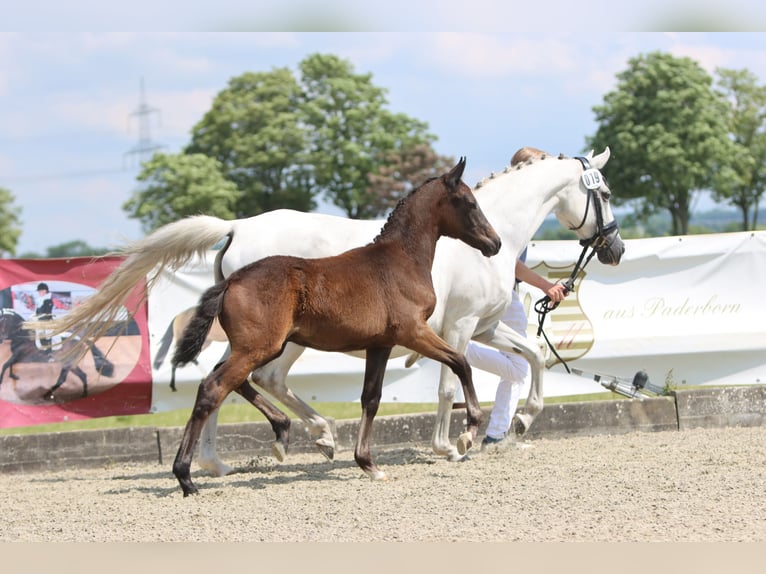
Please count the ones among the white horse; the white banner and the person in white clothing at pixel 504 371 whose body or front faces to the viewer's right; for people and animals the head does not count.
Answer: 2

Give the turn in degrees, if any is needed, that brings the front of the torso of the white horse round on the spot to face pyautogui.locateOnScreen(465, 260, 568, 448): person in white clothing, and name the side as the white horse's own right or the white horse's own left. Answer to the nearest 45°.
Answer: approximately 45° to the white horse's own left

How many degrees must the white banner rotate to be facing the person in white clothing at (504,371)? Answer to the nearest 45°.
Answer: approximately 45° to its right

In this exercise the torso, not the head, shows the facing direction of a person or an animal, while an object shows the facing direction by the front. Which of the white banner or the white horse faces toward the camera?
the white banner

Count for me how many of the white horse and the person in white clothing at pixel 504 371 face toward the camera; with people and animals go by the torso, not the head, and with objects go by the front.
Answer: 0

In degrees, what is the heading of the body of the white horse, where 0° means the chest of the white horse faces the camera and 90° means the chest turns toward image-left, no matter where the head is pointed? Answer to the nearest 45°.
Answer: approximately 270°

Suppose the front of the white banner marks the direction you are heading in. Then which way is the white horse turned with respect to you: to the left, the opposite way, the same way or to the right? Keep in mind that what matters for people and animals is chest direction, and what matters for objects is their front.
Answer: to the left

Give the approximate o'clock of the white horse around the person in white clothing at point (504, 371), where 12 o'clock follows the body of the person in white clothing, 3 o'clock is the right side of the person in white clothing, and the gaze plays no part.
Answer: The white horse is roughly at 4 o'clock from the person in white clothing.

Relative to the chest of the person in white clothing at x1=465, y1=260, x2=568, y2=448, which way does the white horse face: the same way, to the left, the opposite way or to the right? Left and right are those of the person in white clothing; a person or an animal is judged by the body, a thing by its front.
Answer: the same way

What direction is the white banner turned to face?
toward the camera

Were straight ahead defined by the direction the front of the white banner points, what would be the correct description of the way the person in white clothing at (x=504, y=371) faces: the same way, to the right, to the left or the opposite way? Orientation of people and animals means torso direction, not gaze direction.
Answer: to the left

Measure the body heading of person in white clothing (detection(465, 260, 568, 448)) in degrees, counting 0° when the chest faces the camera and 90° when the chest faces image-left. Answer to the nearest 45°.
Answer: approximately 270°
